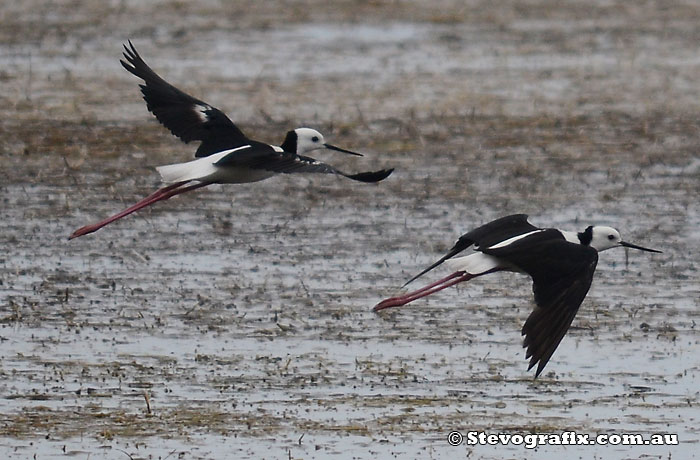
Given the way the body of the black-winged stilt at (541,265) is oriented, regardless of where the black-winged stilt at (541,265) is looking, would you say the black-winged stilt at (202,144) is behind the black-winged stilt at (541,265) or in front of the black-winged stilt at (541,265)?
behind

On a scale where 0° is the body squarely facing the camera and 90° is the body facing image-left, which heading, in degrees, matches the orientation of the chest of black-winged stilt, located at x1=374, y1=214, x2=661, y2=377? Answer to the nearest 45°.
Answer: approximately 270°

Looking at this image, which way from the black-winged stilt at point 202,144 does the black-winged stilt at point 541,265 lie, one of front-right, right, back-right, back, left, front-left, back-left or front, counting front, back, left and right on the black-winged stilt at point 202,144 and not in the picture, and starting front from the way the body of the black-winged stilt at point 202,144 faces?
front-right

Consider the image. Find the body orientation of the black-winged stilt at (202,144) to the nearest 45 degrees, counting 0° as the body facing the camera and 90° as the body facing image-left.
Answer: approximately 270°

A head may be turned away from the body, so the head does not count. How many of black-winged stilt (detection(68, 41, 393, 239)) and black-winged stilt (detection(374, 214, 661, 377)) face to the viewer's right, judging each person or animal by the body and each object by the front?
2
